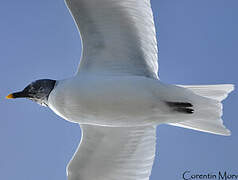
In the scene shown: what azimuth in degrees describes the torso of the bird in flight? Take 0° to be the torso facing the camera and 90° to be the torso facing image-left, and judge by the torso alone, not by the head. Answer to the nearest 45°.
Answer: approximately 90°
